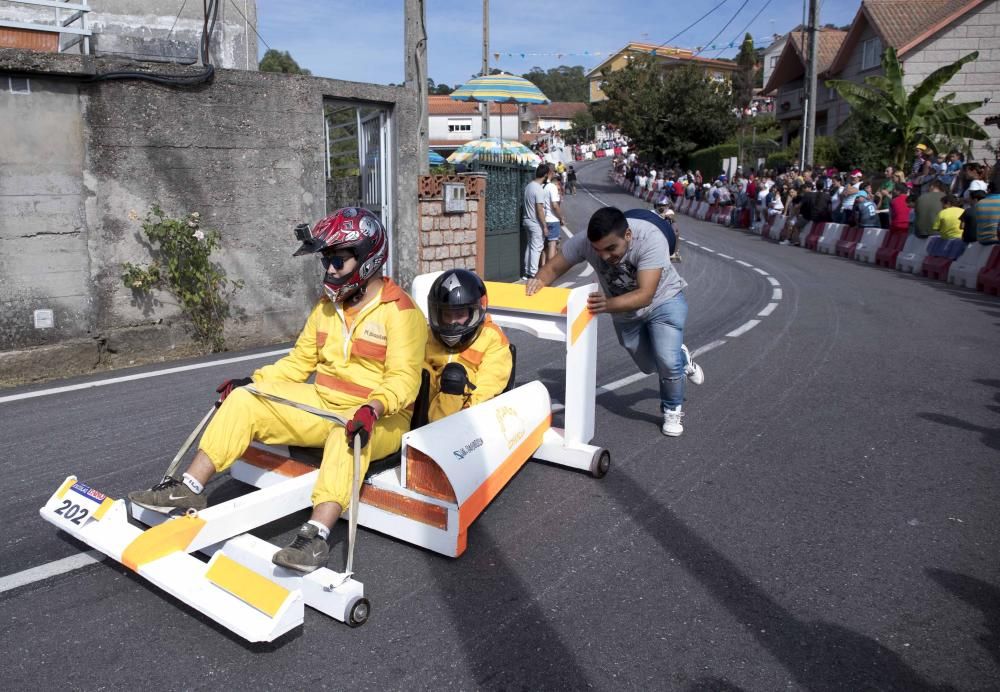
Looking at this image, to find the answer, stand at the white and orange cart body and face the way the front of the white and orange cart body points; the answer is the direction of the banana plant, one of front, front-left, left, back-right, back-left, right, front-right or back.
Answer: back

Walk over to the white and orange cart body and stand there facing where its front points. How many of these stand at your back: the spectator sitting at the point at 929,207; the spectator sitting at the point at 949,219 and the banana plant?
3

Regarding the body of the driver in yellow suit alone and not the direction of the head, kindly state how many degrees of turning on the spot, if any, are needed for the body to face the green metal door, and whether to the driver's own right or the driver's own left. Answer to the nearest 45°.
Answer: approximately 135° to the driver's own right

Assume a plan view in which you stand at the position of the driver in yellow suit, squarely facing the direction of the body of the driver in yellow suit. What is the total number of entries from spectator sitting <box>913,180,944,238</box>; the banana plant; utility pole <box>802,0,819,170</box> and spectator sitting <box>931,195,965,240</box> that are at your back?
4

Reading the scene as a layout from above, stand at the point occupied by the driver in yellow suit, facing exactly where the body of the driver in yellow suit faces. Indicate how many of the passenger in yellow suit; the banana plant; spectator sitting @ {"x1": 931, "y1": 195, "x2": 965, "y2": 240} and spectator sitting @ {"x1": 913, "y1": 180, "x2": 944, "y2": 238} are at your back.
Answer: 4

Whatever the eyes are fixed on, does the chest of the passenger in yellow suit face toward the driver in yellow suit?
yes

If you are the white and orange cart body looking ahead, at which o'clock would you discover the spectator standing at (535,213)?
The spectator standing is roughly at 5 o'clock from the white and orange cart body.

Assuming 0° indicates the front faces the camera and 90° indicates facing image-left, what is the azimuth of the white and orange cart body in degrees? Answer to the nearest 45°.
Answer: approximately 45°

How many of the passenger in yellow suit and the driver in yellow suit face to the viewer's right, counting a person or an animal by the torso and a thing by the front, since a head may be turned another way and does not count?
0
